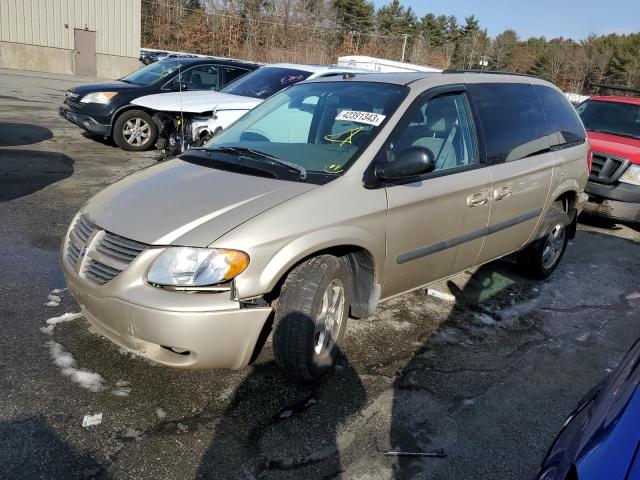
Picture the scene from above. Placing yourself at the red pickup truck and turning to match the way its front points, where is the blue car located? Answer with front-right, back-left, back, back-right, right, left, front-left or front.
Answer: front-left

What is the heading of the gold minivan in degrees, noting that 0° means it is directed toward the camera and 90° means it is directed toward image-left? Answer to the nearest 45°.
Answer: approximately 45°

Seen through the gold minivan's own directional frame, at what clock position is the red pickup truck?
The red pickup truck is roughly at 6 o'clock from the gold minivan.

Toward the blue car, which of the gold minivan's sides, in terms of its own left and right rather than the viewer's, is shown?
left

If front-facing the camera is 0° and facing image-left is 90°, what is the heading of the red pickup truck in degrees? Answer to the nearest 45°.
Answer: approximately 45°
